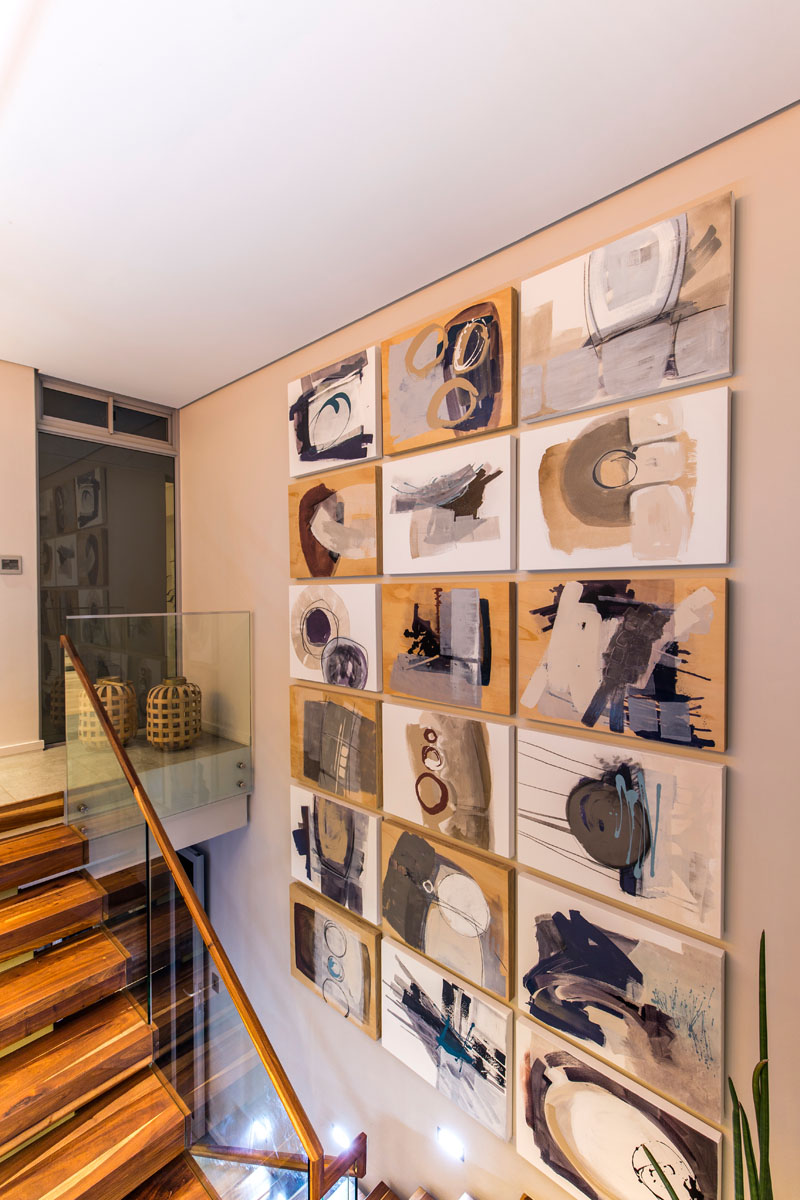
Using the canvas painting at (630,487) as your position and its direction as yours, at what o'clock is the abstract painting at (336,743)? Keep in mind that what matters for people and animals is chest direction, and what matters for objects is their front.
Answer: The abstract painting is roughly at 2 o'clock from the canvas painting.

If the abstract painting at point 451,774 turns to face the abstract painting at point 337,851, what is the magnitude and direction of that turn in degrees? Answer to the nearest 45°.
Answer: approximately 90° to its right

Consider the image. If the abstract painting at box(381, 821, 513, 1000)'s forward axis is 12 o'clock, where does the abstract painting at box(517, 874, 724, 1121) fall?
the abstract painting at box(517, 874, 724, 1121) is roughly at 9 o'clock from the abstract painting at box(381, 821, 513, 1000).

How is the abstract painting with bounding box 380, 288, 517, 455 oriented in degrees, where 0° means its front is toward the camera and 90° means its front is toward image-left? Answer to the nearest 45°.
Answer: approximately 45°

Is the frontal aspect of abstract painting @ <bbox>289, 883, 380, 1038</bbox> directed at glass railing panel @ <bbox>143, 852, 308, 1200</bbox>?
yes

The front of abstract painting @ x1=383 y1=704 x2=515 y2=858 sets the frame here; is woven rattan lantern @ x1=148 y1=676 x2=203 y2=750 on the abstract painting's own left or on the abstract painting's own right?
on the abstract painting's own right
